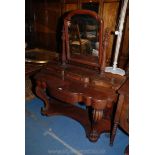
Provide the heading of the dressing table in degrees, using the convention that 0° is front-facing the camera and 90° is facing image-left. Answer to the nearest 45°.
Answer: approximately 45°
